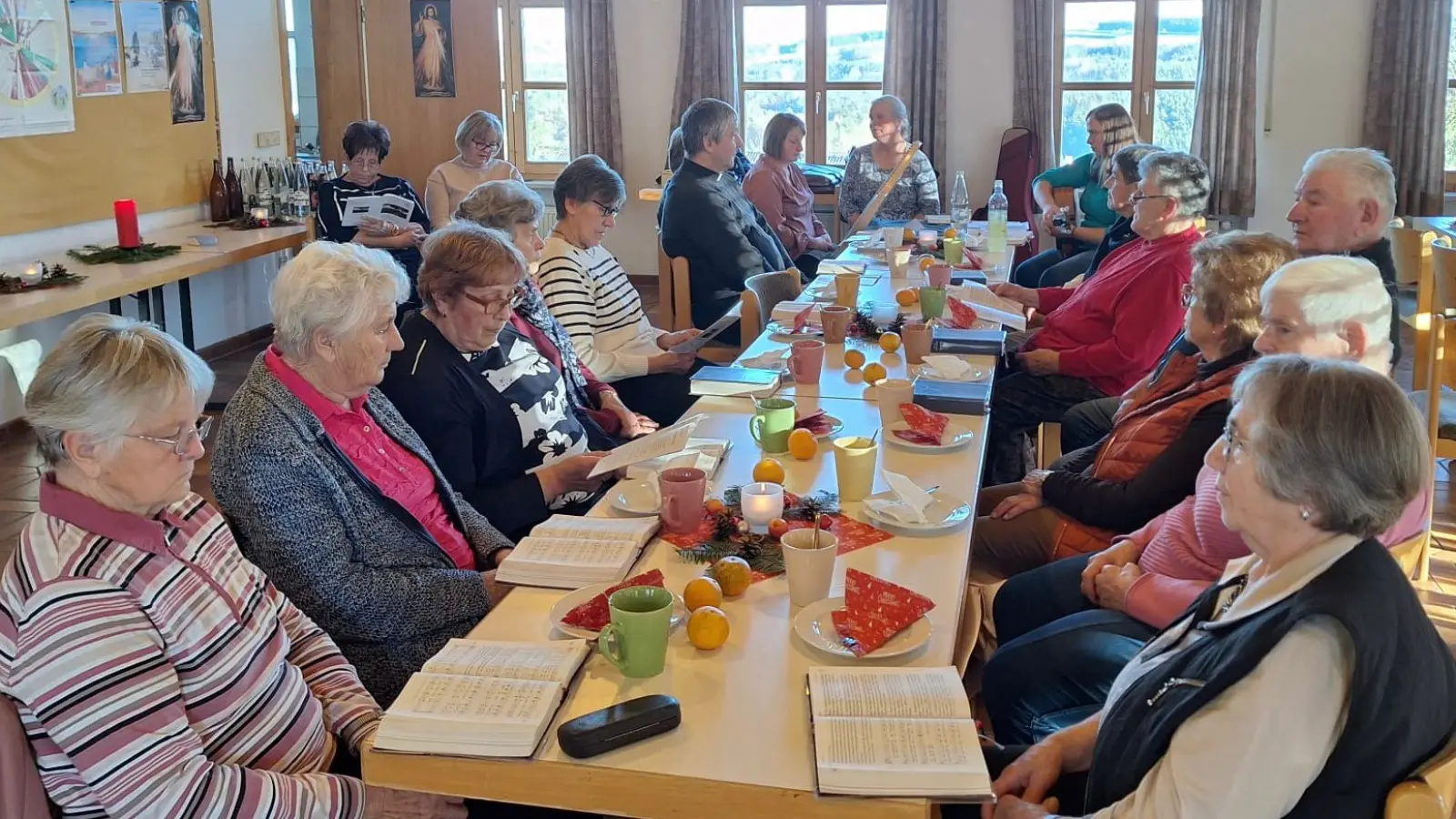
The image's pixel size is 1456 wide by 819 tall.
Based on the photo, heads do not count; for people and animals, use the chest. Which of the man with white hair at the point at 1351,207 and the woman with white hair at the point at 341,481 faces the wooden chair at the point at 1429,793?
the woman with white hair

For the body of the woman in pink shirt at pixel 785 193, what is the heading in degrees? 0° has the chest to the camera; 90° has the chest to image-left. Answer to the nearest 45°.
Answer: approximately 315°

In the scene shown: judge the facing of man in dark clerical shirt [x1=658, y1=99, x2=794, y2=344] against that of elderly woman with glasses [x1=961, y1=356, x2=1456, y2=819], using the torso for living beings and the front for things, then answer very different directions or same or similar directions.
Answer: very different directions

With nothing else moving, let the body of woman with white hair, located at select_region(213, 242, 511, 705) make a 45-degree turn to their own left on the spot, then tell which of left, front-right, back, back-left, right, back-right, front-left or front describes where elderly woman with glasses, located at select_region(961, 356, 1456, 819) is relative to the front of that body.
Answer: front-right

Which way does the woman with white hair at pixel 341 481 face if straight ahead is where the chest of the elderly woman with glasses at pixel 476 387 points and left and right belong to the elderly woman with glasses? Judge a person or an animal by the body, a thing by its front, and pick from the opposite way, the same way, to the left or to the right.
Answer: the same way

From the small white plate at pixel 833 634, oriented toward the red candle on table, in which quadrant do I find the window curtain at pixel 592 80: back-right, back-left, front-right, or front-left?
front-right

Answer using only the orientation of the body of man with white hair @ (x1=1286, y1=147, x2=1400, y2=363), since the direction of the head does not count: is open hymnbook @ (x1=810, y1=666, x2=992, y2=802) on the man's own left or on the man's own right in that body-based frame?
on the man's own left

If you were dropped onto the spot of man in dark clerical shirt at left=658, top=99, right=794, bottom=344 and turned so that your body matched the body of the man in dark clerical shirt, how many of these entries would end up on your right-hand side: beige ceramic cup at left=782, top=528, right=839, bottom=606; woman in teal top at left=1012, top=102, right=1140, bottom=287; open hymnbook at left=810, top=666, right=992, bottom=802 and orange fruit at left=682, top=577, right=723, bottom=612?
3

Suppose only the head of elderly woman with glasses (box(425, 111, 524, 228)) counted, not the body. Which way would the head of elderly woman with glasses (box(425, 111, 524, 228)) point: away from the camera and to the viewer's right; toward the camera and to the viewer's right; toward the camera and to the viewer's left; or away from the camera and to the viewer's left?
toward the camera and to the viewer's right

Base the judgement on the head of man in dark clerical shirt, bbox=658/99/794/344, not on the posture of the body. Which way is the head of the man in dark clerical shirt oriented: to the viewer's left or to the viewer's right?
to the viewer's right

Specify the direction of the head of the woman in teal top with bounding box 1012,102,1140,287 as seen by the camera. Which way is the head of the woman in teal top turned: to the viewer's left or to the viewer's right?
to the viewer's left

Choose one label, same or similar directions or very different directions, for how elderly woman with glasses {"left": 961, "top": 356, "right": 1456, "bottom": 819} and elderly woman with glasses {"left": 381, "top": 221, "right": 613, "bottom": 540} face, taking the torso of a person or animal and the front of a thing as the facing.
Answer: very different directions

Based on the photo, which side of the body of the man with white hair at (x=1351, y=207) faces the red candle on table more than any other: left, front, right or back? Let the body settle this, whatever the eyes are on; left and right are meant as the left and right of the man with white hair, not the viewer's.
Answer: front

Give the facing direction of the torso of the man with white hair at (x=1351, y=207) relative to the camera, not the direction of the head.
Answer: to the viewer's left

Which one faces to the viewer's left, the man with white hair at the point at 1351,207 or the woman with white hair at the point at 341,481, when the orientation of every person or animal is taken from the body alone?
the man with white hair

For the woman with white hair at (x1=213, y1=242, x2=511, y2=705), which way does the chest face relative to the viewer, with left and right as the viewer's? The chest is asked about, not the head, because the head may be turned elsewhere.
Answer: facing the viewer and to the right of the viewer

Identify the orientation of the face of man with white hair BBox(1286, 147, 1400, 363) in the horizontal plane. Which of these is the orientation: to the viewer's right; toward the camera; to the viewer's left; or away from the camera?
to the viewer's left
